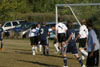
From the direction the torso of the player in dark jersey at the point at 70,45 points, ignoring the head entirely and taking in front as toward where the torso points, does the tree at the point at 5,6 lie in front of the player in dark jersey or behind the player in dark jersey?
in front

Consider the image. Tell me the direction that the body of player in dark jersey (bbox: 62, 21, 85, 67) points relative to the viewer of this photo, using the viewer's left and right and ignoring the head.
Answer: facing away from the viewer and to the left of the viewer

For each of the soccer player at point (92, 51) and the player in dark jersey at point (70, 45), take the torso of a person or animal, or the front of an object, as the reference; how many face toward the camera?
0

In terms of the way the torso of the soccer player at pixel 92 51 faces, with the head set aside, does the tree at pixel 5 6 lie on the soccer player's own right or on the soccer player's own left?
on the soccer player's own right

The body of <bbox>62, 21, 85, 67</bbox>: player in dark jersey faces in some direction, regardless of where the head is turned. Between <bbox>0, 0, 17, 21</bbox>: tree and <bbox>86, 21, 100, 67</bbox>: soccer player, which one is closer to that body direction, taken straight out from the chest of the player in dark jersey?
the tree

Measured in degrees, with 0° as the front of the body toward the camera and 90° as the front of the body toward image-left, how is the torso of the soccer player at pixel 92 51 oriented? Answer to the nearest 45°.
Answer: approximately 90°
